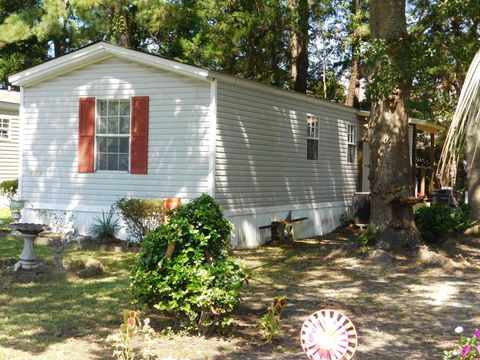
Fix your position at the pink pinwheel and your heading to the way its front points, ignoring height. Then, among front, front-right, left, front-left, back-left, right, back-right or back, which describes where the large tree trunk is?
back

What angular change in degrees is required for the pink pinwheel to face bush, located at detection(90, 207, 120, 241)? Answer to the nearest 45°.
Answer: approximately 135° to its right

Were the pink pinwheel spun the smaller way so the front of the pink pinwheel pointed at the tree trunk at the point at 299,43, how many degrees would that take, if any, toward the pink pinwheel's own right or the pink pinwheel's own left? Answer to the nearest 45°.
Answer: approximately 180°

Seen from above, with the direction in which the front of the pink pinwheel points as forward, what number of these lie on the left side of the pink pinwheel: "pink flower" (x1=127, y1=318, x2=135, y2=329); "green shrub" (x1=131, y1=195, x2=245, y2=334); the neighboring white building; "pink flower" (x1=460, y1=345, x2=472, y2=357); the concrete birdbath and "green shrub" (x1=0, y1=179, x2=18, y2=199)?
1

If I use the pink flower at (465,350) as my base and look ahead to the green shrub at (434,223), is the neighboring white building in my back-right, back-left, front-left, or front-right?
front-left

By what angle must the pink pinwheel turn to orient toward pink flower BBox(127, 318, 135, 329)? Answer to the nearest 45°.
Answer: approximately 135° to its right

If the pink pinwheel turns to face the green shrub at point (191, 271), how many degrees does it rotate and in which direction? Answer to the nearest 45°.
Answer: approximately 135° to its right

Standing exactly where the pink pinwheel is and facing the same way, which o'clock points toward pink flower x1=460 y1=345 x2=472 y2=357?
The pink flower is roughly at 9 o'clock from the pink pinwheel.

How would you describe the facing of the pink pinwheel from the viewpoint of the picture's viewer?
facing the viewer

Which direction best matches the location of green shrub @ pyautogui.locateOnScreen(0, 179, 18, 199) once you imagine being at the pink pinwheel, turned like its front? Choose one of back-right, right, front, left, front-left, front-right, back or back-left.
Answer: back-right

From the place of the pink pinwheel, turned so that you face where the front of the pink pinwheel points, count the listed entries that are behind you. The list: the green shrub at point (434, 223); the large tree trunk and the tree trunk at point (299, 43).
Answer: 3

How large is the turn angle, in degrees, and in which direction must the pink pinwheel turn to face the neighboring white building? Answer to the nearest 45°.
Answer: approximately 135° to its right

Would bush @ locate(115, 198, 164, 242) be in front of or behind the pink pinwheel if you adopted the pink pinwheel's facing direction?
behind
